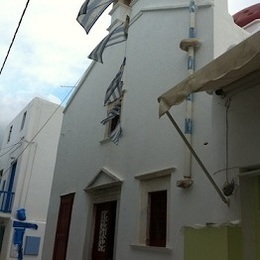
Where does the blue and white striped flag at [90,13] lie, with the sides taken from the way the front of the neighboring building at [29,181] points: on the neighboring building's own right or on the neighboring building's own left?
on the neighboring building's own left

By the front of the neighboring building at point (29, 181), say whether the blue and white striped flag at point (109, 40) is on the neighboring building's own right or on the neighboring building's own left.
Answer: on the neighboring building's own left

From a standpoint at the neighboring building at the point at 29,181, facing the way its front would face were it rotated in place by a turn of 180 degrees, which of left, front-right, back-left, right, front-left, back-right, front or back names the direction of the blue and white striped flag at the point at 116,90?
back-right

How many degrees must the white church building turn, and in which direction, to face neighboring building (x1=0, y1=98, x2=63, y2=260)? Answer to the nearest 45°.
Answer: approximately 90° to its right

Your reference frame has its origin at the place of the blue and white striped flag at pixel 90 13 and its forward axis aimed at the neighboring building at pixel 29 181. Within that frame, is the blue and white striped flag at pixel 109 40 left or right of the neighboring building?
right

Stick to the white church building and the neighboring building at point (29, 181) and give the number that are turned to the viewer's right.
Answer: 0

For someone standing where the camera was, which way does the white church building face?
facing the viewer and to the left of the viewer
